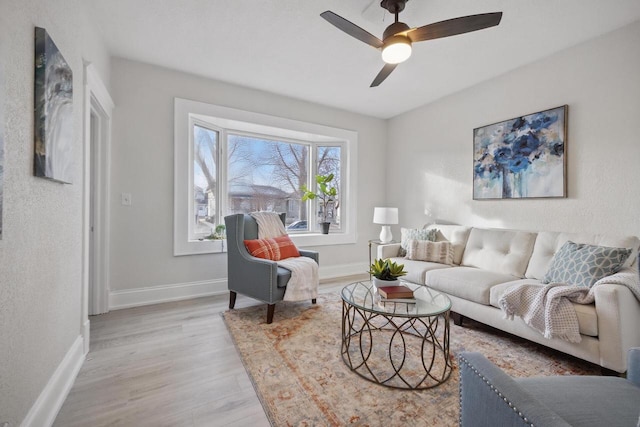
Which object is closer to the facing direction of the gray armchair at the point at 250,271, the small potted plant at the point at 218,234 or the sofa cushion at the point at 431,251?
the sofa cushion

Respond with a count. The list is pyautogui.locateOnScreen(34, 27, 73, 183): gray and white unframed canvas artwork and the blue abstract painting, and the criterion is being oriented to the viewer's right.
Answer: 1

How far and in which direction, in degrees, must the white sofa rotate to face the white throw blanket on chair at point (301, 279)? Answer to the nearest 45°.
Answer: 0° — it already faces it

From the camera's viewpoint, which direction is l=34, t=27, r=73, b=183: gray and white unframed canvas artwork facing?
to the viewer's right

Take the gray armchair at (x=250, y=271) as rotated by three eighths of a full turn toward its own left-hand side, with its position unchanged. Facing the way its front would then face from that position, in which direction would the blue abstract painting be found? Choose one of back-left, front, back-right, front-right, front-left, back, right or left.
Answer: right

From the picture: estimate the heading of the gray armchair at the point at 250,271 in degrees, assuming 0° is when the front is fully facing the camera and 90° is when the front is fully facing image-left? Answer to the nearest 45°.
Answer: approximately 315°

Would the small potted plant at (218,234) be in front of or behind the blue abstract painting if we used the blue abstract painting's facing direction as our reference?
in front

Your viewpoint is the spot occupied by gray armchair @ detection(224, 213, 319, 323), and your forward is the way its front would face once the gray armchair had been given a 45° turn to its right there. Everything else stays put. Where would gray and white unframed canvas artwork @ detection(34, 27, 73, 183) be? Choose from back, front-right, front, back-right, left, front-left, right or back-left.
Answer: front-right

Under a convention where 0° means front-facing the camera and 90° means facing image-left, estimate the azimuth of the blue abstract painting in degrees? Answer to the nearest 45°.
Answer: approximately 45°

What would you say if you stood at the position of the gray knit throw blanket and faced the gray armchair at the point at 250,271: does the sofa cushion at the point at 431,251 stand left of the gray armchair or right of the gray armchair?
right

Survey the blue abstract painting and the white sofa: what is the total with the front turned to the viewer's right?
0

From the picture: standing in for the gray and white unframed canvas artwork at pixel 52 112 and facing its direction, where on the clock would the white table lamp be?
The white table lamp is roughly at 12 o'clock from the gray and white unframed canvas artwork.

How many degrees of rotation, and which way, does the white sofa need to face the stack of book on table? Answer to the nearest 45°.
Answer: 0° — it already faces it

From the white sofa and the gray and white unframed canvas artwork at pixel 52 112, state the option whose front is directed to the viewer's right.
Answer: the gray and white unframed canvas artwork
